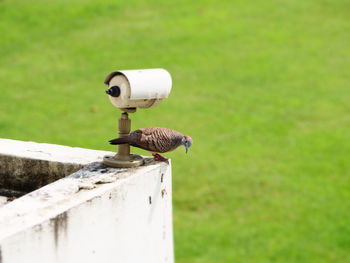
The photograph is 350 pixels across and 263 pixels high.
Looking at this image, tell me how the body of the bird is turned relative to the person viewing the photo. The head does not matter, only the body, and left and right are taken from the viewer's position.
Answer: facing to the right of the viewer
